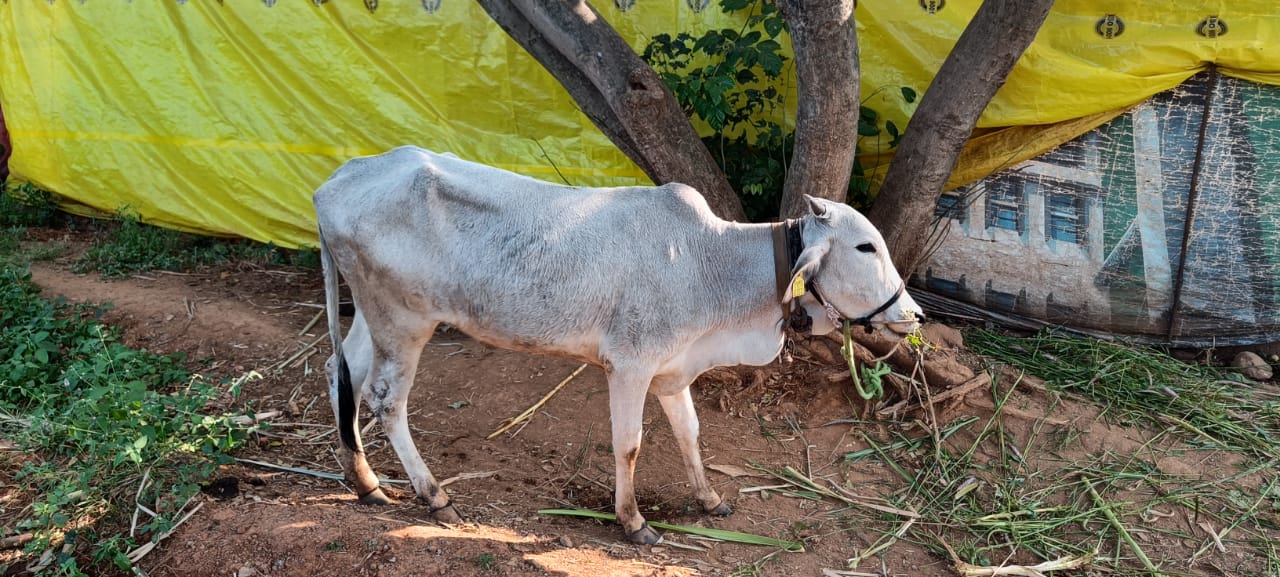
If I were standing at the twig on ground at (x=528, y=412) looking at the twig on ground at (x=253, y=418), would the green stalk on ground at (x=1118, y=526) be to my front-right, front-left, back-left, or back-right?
back-left

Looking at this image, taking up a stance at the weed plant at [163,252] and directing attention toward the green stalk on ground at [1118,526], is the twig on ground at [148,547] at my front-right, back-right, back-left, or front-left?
front-right

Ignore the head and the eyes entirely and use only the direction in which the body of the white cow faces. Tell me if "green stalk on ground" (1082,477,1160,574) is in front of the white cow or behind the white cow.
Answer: in front

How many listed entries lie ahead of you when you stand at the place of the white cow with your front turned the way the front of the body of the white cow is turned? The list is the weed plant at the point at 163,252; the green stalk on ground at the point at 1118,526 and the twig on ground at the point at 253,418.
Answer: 1

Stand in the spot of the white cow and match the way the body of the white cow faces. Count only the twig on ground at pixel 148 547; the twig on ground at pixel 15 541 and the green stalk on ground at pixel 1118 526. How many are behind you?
2

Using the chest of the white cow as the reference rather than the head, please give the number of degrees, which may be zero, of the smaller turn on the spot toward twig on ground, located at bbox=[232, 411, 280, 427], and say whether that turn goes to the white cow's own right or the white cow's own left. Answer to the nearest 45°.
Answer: approximately 135° to the white cow's own left

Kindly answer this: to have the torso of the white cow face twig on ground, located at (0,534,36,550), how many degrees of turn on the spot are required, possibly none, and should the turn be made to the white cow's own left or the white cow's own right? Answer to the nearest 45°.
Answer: approximately 180°

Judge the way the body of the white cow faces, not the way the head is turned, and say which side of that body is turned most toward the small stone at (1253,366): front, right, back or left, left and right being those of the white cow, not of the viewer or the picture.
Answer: front

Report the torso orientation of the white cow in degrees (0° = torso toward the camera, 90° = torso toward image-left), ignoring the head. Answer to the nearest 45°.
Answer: approximately 270°

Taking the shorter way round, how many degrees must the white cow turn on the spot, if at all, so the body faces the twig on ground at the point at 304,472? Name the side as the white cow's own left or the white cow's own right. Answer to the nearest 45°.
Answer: approximately 180°

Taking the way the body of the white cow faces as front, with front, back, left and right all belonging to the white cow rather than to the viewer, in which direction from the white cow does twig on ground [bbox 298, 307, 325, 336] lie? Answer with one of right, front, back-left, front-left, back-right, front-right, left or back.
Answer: back-left

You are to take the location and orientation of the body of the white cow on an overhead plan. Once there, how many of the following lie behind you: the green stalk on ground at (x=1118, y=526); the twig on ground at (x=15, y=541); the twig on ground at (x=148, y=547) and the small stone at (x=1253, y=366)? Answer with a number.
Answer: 2

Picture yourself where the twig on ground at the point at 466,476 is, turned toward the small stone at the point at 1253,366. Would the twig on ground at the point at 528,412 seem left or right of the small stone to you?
left
